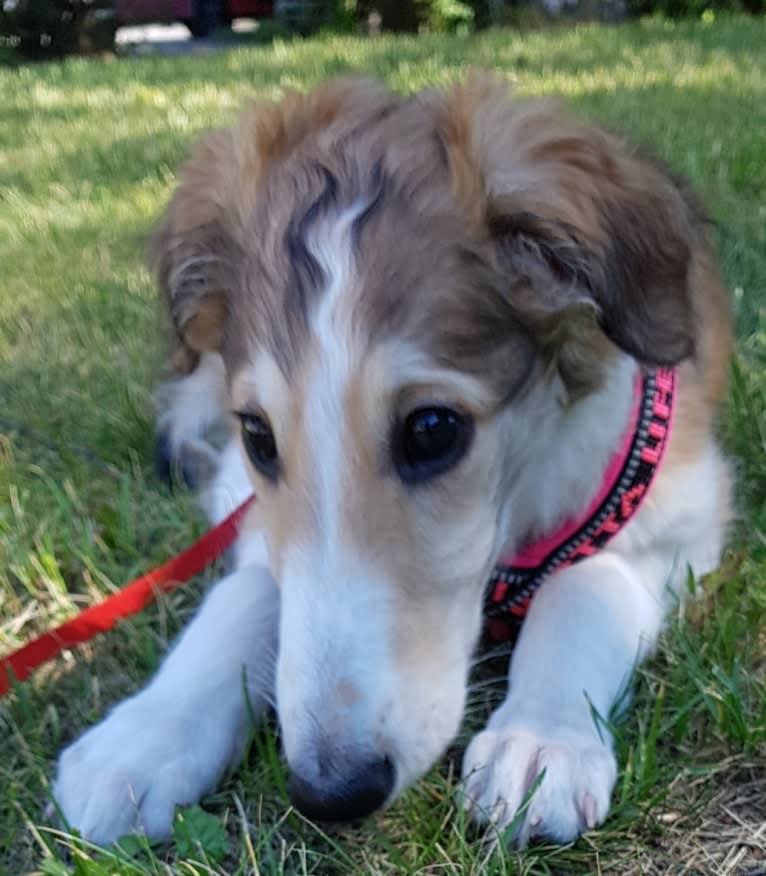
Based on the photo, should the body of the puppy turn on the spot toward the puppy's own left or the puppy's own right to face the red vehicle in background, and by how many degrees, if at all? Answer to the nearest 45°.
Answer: approximately 180°

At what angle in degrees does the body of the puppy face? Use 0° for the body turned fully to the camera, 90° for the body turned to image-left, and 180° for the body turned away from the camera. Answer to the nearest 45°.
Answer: approximately 0°
